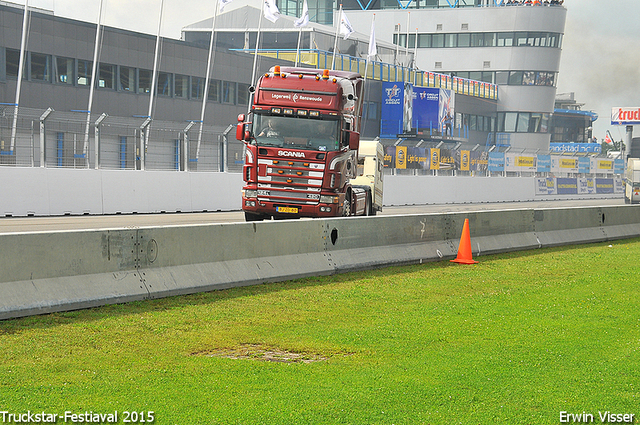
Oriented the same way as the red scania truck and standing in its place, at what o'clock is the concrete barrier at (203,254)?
The concrete barrier is roughly at 12 o'clock from the red scania truck.

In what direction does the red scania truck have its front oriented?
toward the camera

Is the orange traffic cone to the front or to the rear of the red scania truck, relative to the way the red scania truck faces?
to the front
